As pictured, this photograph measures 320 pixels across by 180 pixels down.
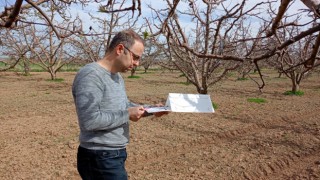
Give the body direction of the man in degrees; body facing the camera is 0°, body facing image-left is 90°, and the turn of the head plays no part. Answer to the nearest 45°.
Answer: approximately 270°

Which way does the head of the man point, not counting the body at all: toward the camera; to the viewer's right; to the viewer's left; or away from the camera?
to the viewer's right
